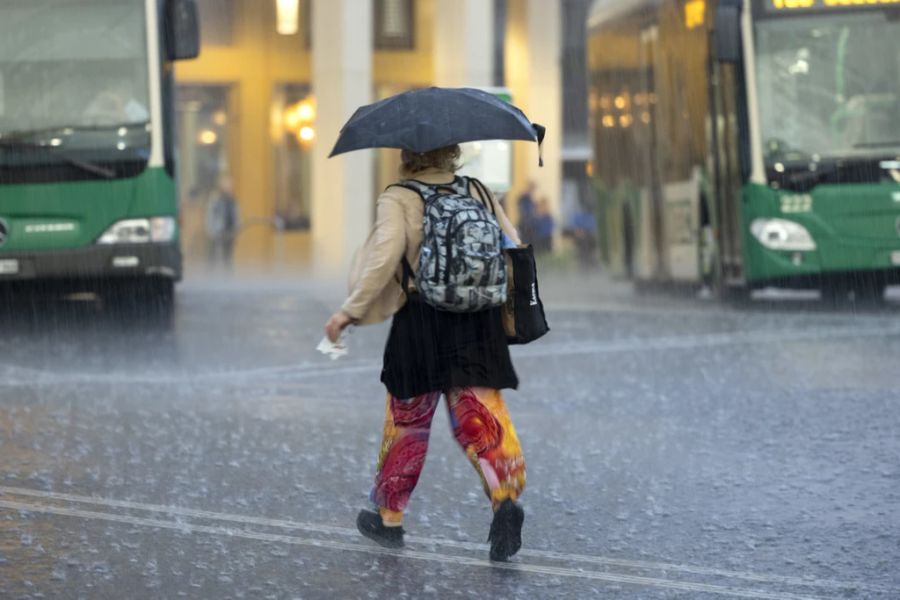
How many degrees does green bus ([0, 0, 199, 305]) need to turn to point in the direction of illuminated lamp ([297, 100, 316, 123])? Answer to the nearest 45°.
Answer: approximately 180°

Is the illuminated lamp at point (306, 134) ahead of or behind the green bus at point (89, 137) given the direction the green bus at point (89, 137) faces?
behind

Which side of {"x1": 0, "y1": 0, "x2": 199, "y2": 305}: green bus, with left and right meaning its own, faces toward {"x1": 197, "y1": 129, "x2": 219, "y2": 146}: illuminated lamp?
back

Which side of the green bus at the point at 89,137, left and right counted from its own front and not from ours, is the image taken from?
front

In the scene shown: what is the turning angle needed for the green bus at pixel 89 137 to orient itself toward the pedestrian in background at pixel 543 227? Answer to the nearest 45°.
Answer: approximately 135° to its left

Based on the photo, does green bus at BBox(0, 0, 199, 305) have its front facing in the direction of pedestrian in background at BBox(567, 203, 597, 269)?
no

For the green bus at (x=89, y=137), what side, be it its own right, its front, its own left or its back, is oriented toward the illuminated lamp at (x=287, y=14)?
back

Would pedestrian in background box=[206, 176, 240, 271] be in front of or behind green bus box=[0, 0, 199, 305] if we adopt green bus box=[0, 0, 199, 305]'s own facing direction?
behind

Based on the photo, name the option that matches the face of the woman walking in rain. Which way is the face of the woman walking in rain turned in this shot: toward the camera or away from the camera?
away from the camera

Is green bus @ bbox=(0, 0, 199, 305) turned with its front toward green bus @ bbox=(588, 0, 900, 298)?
no

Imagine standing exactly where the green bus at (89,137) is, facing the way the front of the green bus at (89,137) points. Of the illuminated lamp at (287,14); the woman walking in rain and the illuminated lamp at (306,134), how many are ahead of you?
1

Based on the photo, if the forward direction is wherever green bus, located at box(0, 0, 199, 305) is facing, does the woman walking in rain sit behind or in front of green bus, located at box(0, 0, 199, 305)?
in front

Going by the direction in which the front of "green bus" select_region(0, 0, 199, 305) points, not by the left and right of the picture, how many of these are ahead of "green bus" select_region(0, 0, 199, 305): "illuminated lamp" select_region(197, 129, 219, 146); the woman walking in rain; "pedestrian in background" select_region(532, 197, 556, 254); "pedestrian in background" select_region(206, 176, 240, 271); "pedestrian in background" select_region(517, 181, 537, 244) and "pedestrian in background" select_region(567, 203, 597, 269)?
1
